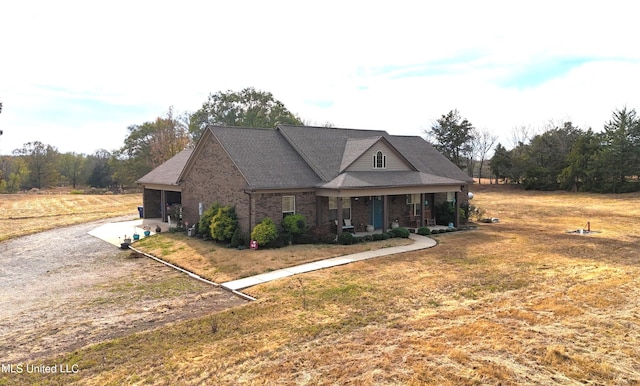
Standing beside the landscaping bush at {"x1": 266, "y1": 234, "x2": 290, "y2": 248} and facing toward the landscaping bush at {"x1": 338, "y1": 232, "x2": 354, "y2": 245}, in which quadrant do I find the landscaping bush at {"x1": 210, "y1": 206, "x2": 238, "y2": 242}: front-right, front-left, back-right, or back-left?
back-left

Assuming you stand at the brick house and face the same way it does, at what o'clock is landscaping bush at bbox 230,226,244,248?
The landscaping bush is roughly at 3 o'clock from the brick house.

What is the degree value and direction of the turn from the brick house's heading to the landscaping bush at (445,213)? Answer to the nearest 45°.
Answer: approximately 45° to its left

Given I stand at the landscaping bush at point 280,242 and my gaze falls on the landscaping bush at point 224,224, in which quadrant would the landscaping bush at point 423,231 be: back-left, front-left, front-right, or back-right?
back-right

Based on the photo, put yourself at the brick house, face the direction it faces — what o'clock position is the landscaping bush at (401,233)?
The landscaping bush is roughly at 11 o'clock from the brick house.

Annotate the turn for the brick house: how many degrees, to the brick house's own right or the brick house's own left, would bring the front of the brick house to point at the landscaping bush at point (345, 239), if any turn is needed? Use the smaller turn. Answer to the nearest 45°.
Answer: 0° — it already faces it

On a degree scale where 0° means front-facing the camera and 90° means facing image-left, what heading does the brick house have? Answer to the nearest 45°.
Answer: approximately 315°
